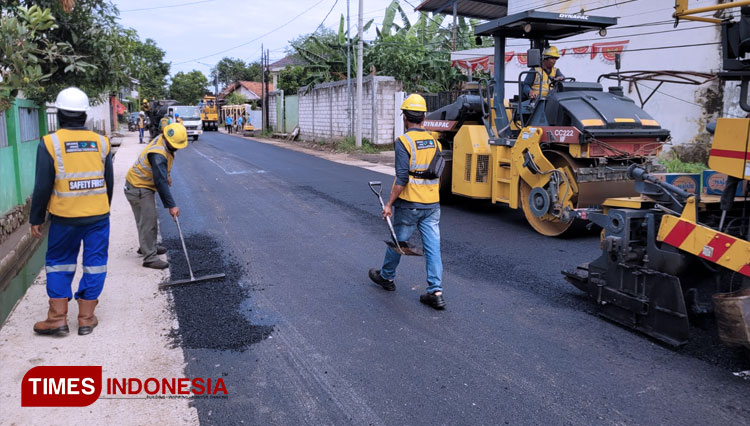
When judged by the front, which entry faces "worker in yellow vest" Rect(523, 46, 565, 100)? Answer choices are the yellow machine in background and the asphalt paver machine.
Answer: the yellow machine in background

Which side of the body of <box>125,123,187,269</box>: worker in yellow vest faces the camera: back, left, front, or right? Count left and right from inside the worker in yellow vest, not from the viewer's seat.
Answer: right

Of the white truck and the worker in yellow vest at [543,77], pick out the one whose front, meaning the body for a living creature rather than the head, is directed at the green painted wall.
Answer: the white truck

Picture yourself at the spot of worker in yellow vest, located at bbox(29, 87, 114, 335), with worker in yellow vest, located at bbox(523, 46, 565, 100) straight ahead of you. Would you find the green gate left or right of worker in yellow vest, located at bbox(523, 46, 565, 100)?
left

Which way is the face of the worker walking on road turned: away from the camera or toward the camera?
away from the camera

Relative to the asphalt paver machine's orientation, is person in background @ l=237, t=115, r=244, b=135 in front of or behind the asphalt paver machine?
behind

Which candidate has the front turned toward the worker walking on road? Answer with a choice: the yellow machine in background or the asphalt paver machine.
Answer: the yellow machine in background

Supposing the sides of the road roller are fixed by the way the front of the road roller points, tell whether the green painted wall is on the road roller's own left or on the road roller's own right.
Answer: on the road roller's own right

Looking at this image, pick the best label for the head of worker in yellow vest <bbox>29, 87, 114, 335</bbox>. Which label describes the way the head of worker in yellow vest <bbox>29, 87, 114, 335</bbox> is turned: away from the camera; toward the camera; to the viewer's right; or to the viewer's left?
away from the camera

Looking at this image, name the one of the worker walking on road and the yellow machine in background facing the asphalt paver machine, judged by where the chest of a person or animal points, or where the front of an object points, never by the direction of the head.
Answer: the yellow machine in background
